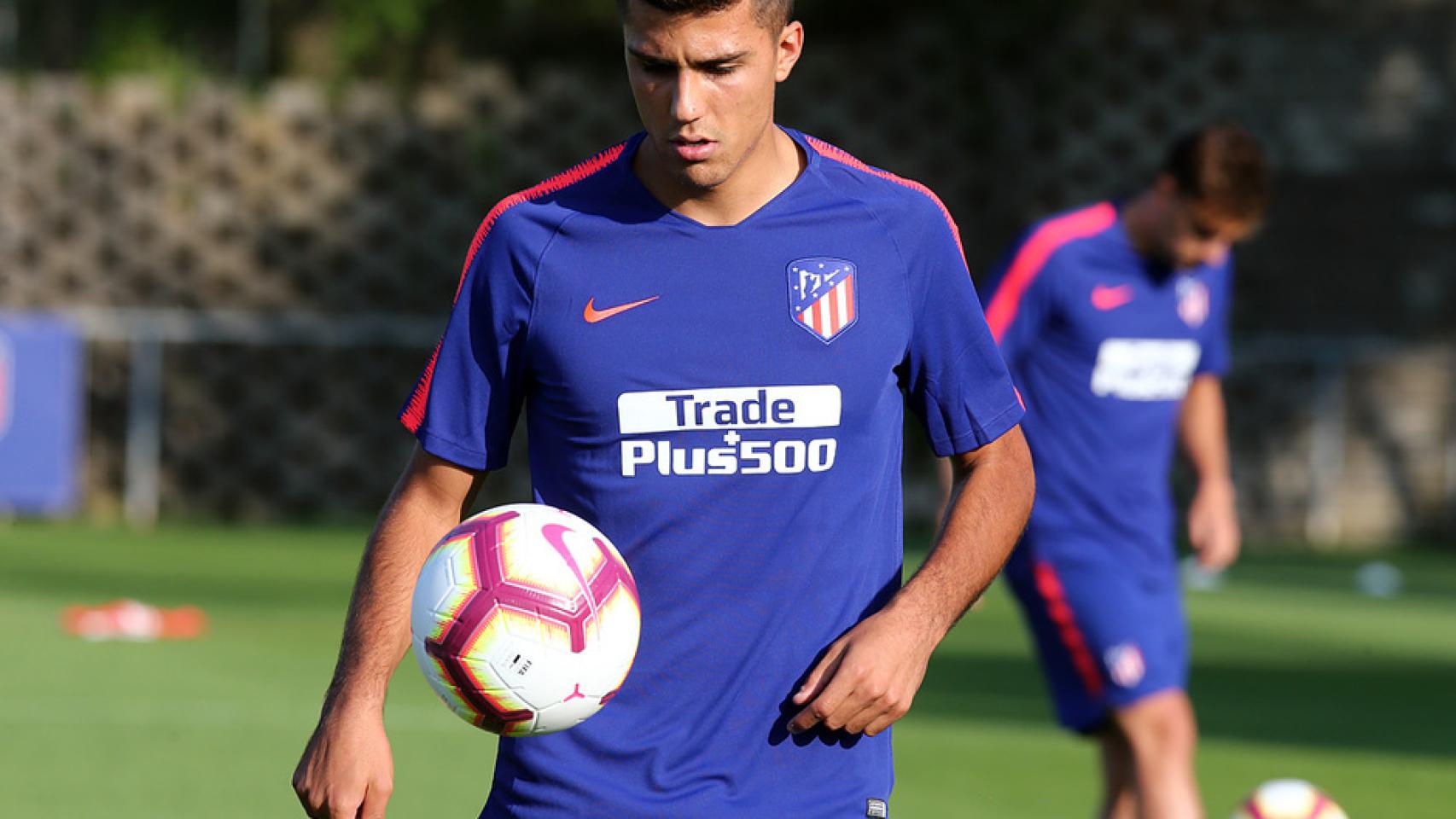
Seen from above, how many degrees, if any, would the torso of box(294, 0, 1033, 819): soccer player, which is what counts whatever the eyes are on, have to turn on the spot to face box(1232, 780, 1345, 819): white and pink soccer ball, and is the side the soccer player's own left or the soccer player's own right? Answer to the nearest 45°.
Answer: approximately 135° to the soccer player's own left

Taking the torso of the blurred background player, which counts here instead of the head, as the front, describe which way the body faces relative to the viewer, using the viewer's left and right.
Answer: facing the viewer and to the right of the viewer

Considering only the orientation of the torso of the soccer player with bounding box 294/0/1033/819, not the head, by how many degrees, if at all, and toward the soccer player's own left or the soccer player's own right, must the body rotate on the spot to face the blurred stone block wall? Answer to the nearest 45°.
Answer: approximately 180°

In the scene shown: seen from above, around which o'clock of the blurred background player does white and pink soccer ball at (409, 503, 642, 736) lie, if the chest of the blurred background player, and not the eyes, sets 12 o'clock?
The white and pink soccer ball is roughly at 2 o'clock from the blurred background player.

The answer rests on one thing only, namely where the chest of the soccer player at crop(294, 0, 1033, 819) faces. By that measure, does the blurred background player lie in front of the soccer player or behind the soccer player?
behind

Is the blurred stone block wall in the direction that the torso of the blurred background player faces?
no

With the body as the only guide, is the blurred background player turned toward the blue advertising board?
no

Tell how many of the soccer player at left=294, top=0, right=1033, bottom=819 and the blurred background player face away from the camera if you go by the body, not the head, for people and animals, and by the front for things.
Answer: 0

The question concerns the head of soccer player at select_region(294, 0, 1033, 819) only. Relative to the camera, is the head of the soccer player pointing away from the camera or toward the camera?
toward the camera

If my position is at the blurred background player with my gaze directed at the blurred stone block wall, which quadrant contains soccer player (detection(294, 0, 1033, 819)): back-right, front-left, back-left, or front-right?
back-left

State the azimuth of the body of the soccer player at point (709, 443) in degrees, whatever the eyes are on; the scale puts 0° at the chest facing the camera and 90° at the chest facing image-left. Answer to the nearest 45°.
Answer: approximately 0°
